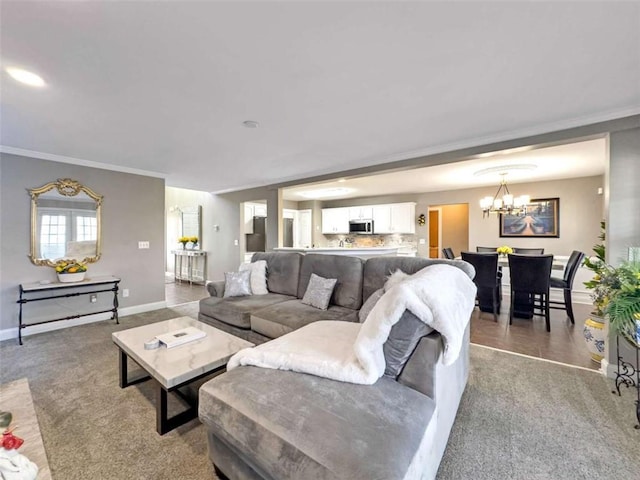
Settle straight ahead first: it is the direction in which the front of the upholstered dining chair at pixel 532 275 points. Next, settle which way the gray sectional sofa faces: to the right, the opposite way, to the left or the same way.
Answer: the opposite way

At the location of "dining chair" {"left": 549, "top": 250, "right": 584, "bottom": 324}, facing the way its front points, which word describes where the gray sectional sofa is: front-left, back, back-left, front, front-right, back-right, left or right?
left

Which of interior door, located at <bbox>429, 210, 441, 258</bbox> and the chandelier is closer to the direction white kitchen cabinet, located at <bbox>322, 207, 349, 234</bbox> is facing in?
the chandelier

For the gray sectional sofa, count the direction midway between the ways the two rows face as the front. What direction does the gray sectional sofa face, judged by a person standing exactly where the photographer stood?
facing the viewer and to the left of the viewer

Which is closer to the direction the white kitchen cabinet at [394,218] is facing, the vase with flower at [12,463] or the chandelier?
the vase with flower

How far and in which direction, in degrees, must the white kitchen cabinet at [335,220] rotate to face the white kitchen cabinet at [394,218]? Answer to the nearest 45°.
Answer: approximately 45° to its left

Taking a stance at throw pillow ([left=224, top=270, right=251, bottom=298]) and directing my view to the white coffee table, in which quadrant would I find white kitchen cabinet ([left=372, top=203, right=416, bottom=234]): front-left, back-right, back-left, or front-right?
back-left

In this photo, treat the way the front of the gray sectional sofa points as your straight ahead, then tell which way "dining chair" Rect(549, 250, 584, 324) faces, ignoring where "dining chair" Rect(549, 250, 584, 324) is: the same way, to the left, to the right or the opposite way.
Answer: to the right

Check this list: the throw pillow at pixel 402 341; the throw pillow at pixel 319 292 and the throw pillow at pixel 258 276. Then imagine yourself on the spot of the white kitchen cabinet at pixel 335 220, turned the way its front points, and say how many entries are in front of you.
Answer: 3

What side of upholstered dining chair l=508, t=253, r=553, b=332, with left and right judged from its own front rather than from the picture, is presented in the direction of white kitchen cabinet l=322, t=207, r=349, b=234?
left

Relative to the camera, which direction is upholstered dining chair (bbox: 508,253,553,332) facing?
away from the camera

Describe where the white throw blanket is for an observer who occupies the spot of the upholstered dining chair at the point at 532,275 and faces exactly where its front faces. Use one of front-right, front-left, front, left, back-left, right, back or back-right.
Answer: back

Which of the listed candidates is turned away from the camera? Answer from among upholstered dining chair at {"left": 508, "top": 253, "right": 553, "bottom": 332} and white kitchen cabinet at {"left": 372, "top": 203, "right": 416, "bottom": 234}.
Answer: the upholstered dining chair

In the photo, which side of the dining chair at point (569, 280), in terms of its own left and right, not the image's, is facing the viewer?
left

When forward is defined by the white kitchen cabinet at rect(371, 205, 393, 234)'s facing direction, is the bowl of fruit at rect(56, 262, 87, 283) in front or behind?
in front
